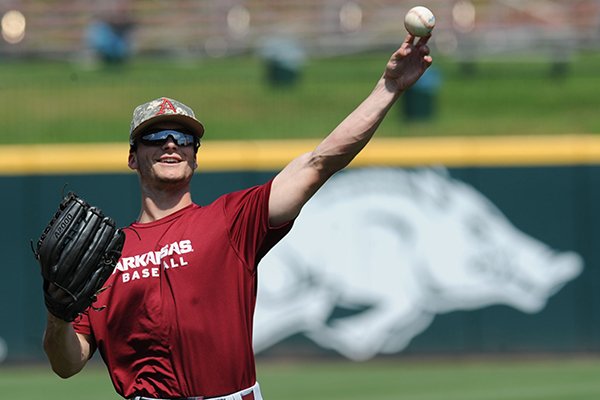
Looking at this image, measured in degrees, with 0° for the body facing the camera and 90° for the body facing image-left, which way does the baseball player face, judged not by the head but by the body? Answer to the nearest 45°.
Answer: approximately 0°
